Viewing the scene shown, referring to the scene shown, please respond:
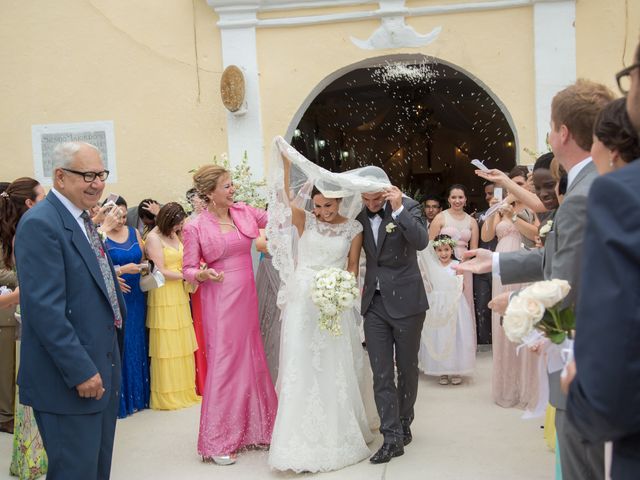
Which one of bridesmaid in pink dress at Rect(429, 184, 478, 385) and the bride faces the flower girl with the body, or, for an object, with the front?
the bridesmaid in pink dress

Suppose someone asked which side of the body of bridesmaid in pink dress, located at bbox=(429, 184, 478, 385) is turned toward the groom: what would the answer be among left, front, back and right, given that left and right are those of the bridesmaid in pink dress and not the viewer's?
front

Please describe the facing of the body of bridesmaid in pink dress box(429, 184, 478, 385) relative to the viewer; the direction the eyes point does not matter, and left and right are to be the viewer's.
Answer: facing the viewer

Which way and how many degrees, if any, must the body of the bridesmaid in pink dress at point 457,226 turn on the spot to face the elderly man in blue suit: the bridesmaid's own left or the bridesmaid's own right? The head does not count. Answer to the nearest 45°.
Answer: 0° — they already face them

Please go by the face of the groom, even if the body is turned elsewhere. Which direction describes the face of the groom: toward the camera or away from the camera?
toward the camera

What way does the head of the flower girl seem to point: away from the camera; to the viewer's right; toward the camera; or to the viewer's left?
toward the camera

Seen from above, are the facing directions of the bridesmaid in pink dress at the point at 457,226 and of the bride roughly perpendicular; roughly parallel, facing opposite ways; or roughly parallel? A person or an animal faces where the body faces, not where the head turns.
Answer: roughly parallel

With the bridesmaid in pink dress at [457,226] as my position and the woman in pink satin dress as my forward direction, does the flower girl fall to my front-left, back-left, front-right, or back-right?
front-left

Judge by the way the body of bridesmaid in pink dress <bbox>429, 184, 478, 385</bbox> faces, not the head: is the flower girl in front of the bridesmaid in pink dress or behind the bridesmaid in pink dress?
in front

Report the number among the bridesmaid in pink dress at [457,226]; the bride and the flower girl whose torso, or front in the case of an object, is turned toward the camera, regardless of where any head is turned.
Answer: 3

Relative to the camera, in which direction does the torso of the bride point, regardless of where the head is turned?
toward the camera

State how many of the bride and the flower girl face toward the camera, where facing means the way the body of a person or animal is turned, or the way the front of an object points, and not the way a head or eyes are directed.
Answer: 2
